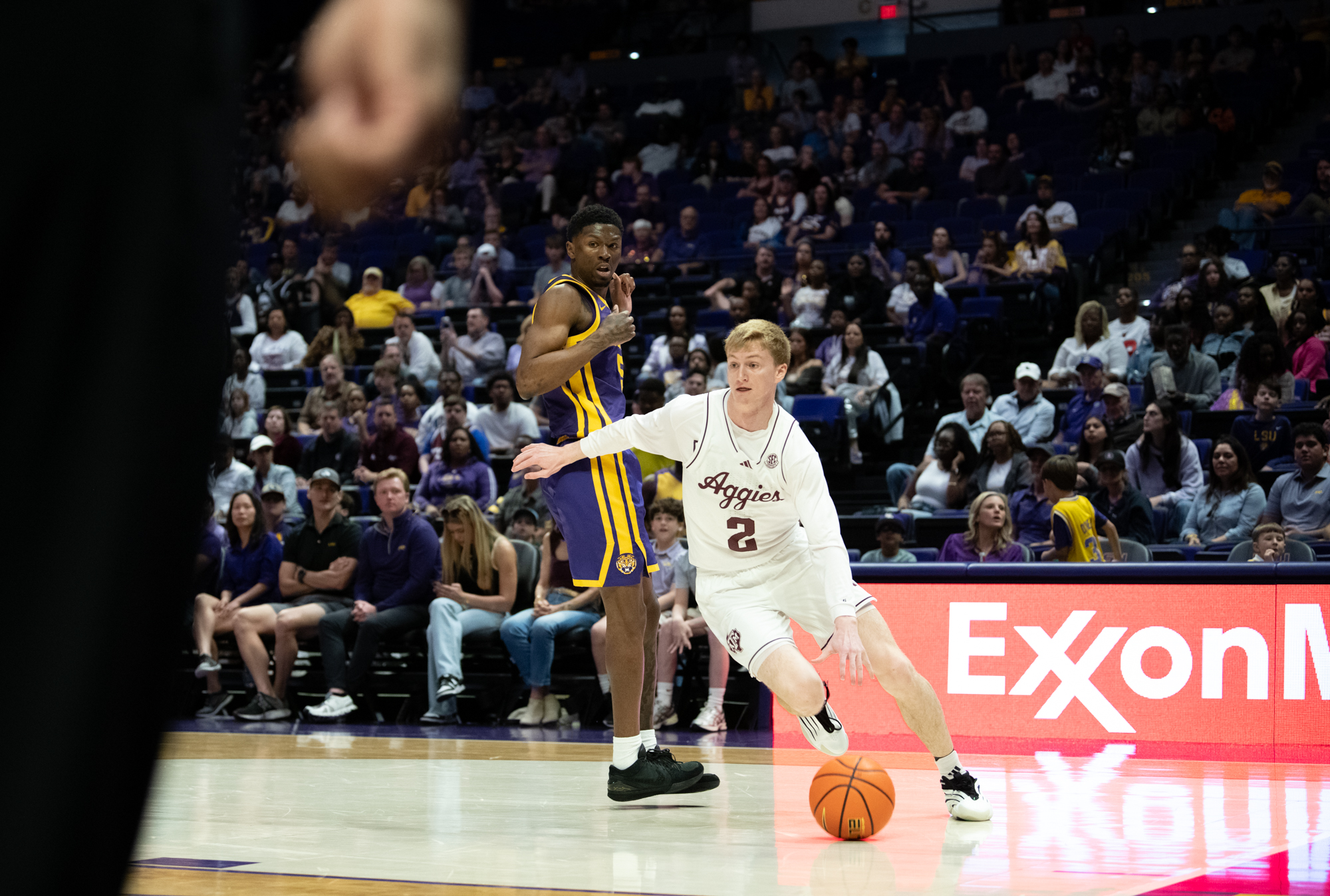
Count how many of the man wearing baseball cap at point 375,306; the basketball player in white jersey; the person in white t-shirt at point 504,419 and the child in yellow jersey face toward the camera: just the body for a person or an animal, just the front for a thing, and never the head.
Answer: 3

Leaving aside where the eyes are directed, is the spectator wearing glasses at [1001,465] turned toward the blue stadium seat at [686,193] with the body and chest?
no

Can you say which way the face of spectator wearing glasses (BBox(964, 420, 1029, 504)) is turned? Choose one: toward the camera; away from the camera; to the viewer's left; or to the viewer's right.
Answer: toward the camera

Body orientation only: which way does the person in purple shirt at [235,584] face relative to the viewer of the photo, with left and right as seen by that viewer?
facing the viewer and to the left of the viewer

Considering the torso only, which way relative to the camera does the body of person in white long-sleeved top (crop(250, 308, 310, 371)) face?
toward the camera

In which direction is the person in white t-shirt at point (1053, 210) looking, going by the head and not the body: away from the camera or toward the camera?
toward the camera

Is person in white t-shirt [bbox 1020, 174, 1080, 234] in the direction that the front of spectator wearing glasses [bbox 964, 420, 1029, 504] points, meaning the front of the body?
no

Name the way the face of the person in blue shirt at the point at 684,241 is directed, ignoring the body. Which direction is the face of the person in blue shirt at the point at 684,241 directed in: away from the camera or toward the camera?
toward the camera

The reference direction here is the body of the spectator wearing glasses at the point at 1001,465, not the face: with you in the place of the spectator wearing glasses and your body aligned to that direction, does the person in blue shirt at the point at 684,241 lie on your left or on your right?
on your right

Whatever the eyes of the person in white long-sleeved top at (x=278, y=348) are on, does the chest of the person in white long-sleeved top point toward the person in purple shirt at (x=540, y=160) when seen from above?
no

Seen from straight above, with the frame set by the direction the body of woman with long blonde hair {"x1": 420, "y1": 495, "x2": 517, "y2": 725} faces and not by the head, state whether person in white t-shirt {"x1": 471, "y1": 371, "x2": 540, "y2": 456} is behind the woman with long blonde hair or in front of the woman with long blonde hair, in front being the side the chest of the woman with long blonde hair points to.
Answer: behind

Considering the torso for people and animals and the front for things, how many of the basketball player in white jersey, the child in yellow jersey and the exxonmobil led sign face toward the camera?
2

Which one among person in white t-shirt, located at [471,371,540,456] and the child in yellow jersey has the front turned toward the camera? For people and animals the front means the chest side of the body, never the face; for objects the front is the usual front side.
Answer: the person in white t-shirt

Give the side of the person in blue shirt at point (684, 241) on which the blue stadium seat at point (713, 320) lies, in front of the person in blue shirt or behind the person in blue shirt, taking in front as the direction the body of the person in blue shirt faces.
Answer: in front

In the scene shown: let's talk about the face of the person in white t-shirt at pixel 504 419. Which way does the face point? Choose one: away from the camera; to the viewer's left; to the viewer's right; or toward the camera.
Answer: toward the camera

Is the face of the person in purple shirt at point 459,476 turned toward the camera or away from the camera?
toward the camera

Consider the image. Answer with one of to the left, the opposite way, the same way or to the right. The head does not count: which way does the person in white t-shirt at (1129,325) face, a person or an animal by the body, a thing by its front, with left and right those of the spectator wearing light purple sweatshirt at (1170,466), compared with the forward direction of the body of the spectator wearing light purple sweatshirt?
the same way

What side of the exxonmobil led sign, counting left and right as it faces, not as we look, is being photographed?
front

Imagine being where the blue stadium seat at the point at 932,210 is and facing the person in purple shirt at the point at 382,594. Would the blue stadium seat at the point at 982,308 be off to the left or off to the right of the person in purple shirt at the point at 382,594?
left

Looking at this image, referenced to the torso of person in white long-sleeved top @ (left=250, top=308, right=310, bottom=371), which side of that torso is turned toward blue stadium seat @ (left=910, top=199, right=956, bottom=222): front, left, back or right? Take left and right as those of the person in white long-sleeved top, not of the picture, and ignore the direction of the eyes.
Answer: left

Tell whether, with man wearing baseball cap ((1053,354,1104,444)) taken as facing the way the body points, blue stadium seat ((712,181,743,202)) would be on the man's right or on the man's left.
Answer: on the man's right
